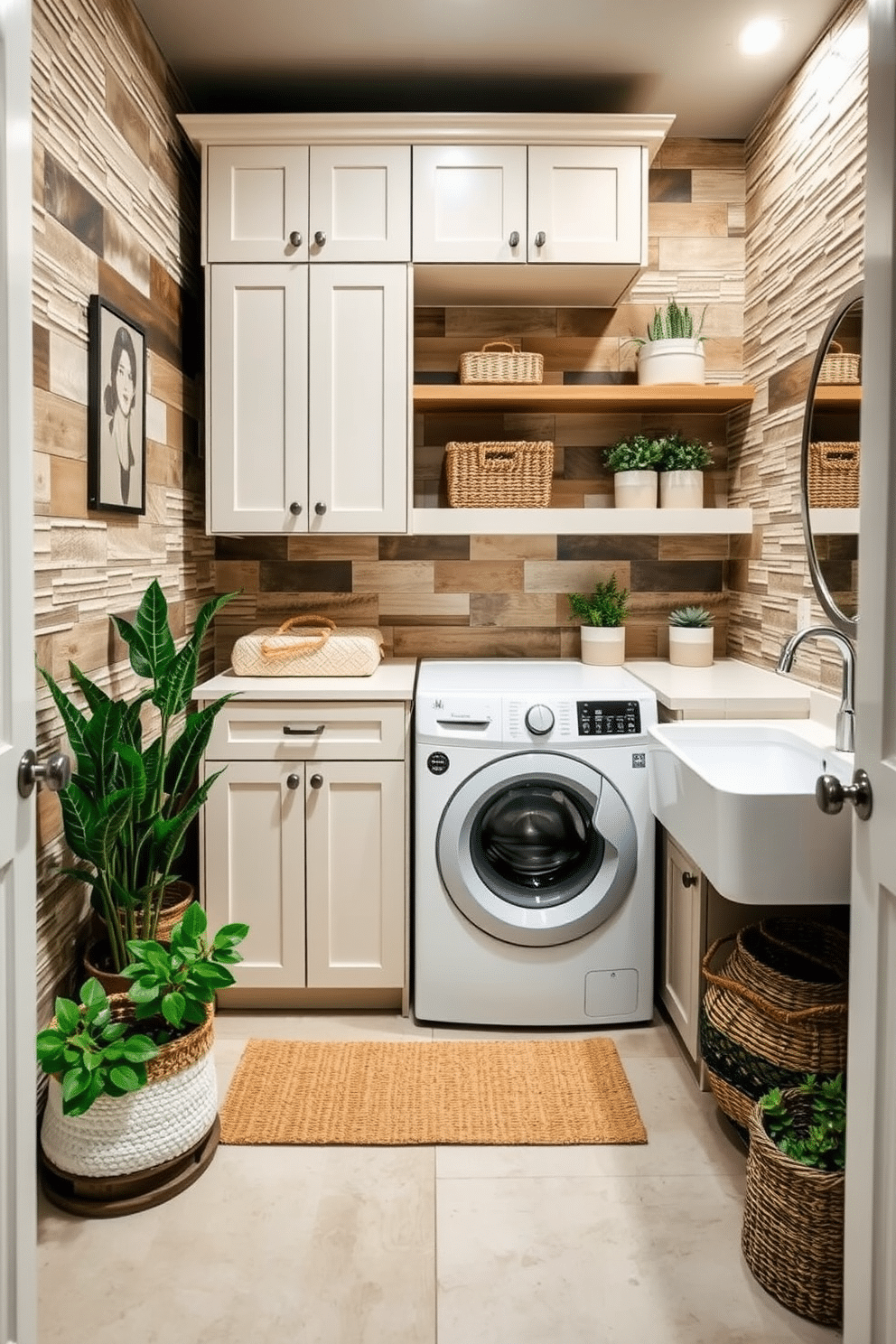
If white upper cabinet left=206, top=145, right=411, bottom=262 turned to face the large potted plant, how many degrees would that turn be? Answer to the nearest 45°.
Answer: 0° — it already faces it

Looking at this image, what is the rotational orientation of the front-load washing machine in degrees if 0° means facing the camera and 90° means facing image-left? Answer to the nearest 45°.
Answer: approximately 0°

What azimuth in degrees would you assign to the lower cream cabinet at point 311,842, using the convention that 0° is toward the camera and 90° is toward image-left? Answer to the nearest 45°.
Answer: approximately 0°

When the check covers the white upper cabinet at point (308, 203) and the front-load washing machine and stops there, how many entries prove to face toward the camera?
2
